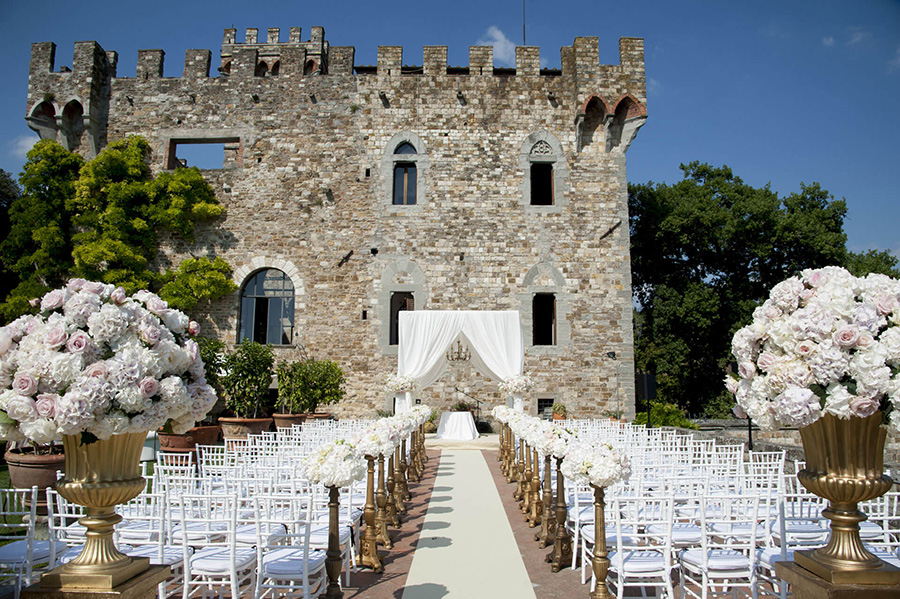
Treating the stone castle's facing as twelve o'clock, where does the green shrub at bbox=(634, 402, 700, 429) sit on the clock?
The green shrub is roughly at 10 o'clock from the stone castle.

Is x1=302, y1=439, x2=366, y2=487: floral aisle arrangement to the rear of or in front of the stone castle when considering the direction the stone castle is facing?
in front

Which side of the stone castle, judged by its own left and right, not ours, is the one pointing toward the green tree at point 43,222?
right

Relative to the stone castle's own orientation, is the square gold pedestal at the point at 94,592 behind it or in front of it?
in front

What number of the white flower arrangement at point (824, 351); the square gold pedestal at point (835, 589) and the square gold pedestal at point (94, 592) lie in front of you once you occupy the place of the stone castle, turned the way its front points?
3

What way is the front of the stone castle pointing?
toward the camera

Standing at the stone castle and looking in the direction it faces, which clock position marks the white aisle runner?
The white aisle runner is roughly at 12 o'clock from the stone castle.

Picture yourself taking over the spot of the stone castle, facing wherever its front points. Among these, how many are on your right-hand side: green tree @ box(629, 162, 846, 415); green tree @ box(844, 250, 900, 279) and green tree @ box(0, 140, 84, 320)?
1

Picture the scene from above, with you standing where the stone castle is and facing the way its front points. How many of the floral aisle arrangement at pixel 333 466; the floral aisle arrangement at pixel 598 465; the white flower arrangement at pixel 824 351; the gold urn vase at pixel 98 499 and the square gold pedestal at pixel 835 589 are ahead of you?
5

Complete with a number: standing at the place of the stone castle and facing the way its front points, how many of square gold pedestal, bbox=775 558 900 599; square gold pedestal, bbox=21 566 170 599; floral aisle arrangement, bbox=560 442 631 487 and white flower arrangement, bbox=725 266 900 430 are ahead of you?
4

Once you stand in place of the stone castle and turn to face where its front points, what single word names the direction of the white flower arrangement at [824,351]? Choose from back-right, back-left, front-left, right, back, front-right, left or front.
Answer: front

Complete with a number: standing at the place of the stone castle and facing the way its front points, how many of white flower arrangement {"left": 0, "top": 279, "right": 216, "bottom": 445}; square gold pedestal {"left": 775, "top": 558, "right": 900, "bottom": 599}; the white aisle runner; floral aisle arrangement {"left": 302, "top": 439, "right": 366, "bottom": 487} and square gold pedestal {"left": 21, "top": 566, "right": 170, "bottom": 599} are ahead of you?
5

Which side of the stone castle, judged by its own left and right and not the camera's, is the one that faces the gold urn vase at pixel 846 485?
front
